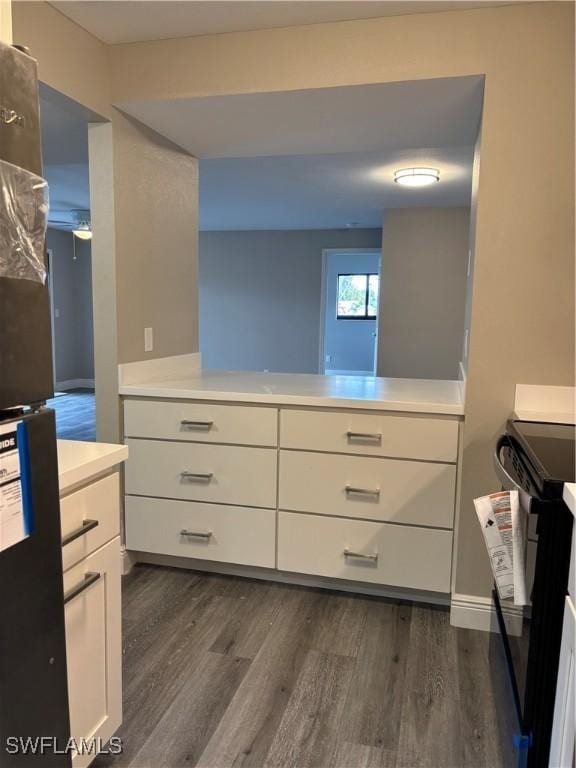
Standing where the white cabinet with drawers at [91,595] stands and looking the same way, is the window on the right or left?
on its left

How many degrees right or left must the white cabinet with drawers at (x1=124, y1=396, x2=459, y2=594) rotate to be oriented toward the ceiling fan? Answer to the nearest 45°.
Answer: approximately 135° to its right

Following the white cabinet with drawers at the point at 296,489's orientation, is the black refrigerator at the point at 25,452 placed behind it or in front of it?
in front

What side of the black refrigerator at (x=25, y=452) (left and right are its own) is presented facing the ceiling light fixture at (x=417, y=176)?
left

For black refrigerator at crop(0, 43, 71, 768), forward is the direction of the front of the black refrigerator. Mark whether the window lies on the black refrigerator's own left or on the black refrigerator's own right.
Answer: on the black refrigerator's own left

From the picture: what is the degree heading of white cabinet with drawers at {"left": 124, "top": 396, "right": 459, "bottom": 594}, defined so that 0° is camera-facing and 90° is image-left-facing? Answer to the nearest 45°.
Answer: approximately 0°

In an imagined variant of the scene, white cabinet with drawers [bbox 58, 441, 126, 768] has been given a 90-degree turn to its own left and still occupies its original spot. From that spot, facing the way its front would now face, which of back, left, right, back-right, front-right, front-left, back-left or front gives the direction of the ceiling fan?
front-left

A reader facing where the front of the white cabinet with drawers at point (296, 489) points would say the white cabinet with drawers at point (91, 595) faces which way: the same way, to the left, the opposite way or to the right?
to the left

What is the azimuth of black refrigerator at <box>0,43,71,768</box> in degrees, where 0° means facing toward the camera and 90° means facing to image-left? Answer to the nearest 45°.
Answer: approximately 315°

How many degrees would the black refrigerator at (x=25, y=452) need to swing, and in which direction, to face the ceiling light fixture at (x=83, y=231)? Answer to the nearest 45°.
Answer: approximately 135° to its left

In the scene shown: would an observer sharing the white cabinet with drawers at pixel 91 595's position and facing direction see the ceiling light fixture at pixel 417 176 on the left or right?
on its left

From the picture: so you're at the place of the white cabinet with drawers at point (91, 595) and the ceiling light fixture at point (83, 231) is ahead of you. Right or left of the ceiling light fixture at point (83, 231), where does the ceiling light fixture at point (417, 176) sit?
right
